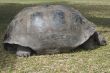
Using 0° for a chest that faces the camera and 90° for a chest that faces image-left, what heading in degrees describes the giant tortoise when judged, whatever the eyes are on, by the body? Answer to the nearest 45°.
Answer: approximately 270°
